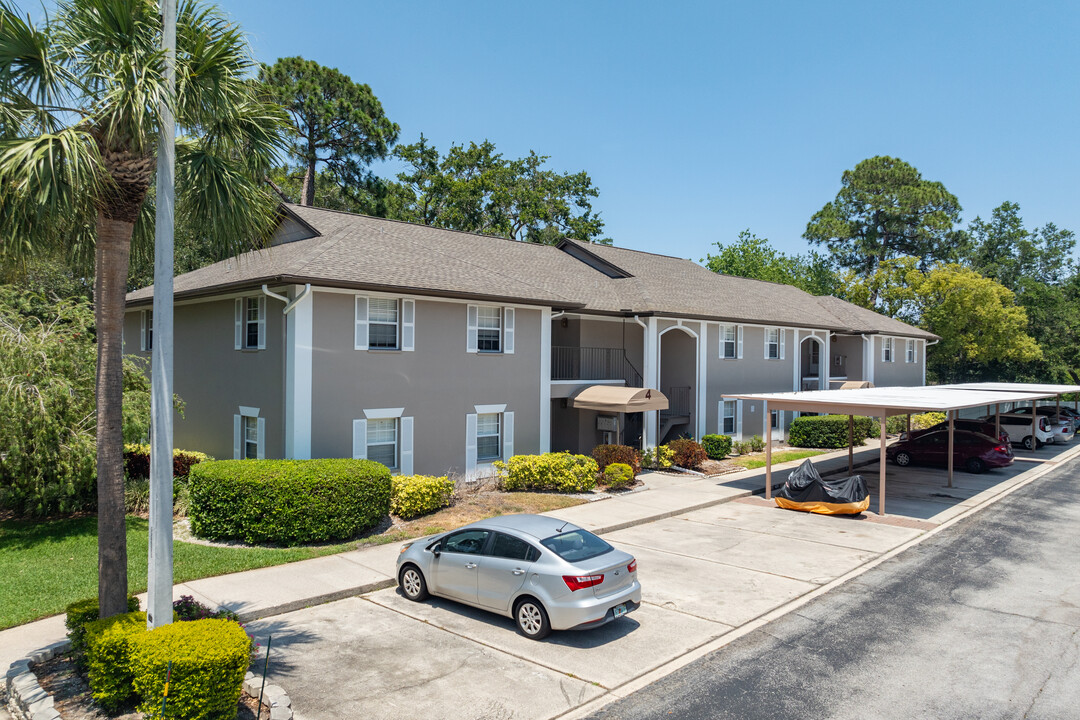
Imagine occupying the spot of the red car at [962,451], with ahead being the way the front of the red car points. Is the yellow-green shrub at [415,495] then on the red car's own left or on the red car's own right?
on the red car's own left

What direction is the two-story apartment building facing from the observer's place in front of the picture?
facing the viewer and to the right of the viewer

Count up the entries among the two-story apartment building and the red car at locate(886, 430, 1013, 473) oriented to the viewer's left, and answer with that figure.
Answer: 1

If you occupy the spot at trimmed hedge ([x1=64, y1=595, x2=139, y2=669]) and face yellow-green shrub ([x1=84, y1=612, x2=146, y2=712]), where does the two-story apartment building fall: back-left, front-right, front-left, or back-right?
back-left

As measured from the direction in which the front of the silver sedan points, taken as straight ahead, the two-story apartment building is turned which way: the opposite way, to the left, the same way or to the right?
the opposite way

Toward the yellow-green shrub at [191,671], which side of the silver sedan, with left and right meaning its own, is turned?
left

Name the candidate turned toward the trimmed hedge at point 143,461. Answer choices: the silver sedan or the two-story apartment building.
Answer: the silver sedan

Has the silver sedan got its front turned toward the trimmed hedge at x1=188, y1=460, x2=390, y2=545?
yes

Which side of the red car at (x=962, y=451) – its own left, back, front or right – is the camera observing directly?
left

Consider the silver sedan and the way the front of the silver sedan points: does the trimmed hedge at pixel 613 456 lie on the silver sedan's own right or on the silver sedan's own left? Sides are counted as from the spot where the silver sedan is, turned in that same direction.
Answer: on the silver sedan's own right

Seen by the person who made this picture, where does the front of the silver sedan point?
facing away from the viewer and to the left of the viewer

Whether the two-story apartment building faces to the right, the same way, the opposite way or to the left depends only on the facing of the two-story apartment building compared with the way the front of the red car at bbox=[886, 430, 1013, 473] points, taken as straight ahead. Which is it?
the opposite way

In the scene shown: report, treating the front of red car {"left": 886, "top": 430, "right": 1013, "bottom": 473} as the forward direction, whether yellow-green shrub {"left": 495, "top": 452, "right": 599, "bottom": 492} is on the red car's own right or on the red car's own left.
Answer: on the red car's own left

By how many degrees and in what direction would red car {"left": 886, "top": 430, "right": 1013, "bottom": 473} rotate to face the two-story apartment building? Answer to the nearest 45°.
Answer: approximately 45° to its left
